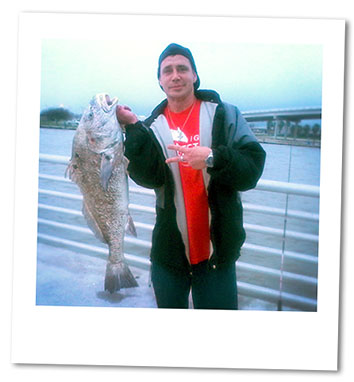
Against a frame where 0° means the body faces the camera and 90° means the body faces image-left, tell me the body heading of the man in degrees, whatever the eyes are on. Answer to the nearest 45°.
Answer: approximately 0°
